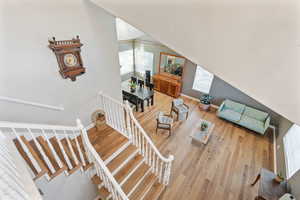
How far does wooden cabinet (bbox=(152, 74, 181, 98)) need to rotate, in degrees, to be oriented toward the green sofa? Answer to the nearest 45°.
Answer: approximately 90° to its left

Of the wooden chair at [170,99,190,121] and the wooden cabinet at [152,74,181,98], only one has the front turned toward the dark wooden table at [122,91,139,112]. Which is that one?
the wooden cabinet

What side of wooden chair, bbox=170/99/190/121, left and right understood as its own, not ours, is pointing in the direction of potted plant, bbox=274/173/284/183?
front

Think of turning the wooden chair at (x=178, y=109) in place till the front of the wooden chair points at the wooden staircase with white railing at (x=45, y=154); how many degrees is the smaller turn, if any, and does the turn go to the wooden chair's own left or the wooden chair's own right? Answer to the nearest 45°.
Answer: approximately 90° to the wooden chair's own right

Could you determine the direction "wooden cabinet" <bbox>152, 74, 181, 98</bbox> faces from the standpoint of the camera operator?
facing the viewer and to the left of the viewer

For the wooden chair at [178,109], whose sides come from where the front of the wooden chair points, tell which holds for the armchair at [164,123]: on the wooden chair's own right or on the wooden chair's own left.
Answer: on the wooden chair's own right

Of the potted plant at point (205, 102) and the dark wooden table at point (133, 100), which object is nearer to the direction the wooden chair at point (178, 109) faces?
the potted plant

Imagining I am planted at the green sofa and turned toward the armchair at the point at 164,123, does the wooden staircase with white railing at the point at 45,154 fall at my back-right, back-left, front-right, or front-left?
front-left

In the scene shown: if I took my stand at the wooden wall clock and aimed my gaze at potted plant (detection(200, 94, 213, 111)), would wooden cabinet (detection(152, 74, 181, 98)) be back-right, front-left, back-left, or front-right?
front-left

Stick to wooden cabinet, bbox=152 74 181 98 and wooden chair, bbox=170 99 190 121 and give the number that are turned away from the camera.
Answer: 0

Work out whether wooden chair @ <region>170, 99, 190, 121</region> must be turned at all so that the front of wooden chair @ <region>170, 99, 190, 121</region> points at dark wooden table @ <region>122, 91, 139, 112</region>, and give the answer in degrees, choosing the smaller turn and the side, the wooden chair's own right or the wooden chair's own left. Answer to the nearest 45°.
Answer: approximately 135° to the wooden chair's own right

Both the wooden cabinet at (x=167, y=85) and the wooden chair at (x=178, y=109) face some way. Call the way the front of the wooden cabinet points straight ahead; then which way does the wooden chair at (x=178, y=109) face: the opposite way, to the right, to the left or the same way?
to the left

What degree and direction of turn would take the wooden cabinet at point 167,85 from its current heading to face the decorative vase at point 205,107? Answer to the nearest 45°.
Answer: approximately 90° to its left
